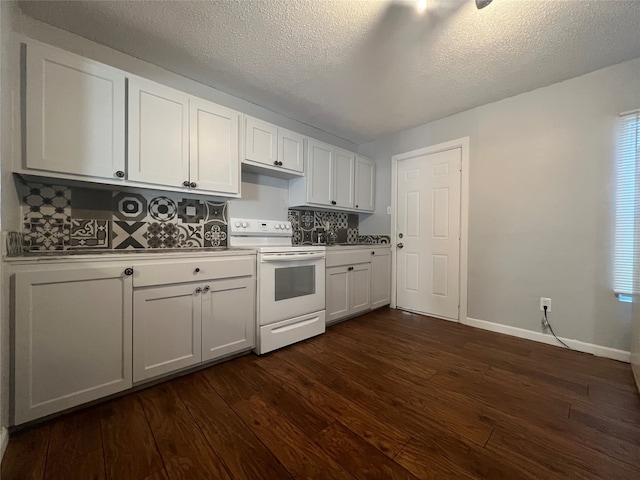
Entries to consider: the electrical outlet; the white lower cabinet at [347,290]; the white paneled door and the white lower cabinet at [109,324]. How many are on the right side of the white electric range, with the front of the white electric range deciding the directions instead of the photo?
1

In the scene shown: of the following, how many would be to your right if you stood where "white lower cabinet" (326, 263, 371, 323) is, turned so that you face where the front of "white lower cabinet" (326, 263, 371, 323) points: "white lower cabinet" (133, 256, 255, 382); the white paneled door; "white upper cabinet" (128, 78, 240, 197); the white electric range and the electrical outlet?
3

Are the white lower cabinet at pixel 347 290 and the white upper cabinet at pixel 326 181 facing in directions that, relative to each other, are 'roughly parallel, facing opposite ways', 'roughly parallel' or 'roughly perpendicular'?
roughly parallel

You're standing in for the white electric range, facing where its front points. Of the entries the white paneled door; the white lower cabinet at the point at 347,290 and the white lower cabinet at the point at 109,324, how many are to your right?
1

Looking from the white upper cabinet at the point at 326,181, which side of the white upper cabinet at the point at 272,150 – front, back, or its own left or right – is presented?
left

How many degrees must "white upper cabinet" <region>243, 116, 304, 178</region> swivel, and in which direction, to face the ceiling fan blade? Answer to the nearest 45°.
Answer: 0° — it already faces it

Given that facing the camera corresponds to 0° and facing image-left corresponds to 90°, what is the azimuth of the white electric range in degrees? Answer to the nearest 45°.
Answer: approximately 315°

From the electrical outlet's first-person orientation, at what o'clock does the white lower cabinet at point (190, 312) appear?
The white lower cabinet is roughly at 1 o'clock from the electrical outlet.

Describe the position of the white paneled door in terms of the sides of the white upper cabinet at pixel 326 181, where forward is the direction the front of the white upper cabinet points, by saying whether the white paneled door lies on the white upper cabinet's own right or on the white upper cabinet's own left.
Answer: on the white upper cabinet's own left

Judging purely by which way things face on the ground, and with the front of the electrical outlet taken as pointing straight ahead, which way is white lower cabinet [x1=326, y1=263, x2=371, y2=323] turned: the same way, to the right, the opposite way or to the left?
to the left

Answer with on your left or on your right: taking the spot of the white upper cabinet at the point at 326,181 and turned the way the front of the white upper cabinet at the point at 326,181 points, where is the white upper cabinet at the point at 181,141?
on your right

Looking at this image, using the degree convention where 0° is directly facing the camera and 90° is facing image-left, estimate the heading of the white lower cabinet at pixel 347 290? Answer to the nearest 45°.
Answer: approximately 315°

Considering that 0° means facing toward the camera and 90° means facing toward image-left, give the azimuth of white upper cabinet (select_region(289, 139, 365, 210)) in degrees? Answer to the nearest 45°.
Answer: approximately 315°
